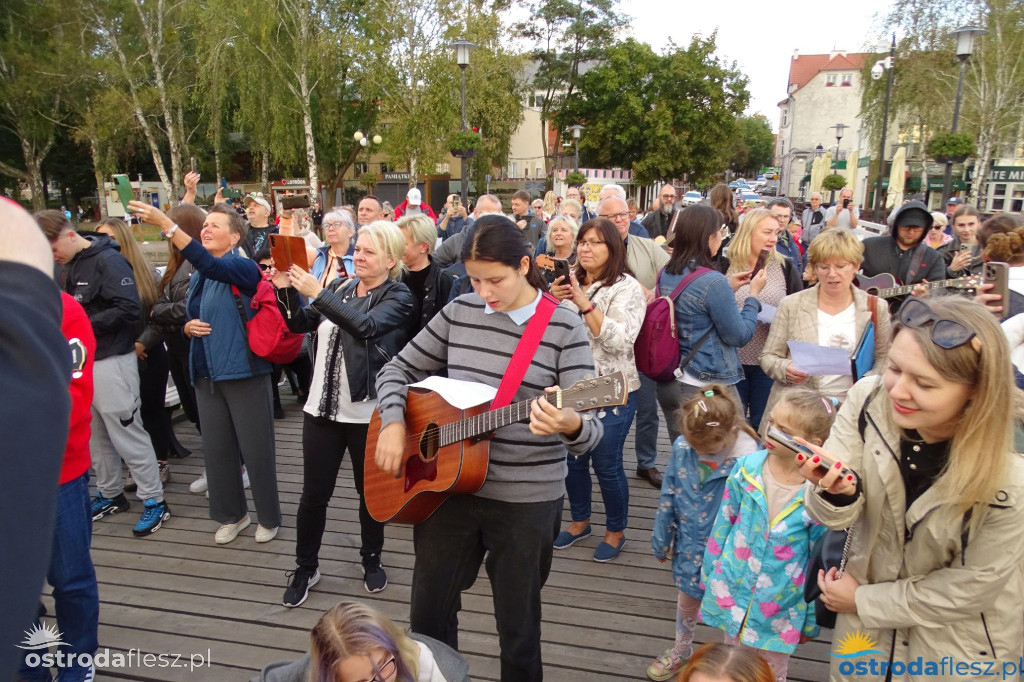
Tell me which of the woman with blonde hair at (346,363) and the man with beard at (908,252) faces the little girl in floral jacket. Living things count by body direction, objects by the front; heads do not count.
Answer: the man with beard

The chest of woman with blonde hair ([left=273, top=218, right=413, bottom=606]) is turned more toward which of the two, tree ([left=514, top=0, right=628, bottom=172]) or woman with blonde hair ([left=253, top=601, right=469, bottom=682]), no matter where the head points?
the woman with blonde hair

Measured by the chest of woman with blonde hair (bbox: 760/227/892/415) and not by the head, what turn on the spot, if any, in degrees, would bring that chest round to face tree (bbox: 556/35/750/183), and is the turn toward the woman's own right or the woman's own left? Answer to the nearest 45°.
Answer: approximately 180°

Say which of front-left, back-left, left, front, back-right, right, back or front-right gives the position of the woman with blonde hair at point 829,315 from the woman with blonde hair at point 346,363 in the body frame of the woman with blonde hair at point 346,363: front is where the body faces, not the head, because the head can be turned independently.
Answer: back-left

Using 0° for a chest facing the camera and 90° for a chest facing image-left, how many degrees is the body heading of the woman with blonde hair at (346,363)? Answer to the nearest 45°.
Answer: approximately 45°

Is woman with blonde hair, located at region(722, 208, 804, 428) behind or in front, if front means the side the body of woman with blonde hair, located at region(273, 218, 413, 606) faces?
behind

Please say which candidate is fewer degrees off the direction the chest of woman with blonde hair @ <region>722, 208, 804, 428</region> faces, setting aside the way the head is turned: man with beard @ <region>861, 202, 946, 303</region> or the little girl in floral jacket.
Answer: the little girl in floral jacket

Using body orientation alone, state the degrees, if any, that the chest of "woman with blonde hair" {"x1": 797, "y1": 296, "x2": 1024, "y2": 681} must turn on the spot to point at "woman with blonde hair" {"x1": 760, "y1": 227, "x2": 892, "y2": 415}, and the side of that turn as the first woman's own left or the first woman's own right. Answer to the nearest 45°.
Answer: approximately 135° to the first woman's own right

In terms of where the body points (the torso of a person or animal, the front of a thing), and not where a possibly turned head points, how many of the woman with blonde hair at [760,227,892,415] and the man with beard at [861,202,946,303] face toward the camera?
2
